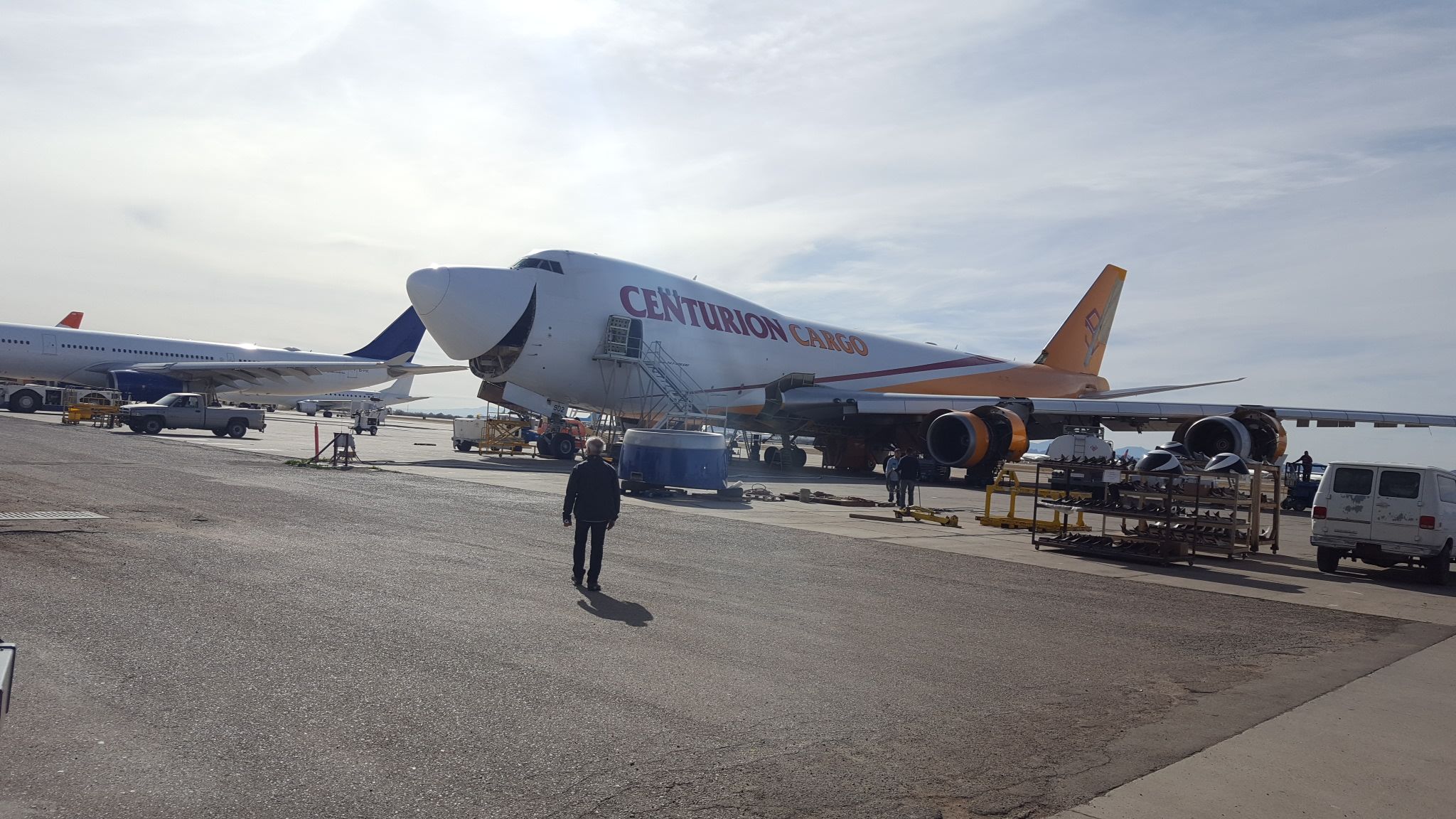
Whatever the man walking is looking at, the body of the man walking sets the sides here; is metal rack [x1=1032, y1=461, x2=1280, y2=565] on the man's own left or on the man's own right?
on the man's own right

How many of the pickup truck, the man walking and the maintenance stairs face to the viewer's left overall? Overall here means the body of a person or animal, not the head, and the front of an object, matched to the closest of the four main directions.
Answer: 1

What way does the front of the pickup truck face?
to the viewer's left

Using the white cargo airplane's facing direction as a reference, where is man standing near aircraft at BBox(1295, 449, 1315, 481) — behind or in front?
behind

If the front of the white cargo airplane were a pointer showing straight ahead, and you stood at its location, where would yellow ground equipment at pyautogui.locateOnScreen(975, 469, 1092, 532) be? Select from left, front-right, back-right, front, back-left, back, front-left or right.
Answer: left

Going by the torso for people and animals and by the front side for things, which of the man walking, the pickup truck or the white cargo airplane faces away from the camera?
the man walking

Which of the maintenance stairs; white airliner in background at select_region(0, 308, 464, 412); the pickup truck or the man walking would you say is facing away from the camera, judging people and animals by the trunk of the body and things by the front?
the man walking

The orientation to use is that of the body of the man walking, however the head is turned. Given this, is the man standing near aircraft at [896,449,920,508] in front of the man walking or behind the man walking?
in front

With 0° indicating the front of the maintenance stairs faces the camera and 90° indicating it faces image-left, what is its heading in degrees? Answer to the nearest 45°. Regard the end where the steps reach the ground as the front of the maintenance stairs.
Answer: approximately 270°

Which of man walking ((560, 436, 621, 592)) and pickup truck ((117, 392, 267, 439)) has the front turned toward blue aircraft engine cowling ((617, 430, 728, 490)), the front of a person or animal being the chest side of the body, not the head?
the man walking

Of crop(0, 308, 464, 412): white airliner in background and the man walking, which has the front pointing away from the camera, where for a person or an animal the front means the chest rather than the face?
the man walking

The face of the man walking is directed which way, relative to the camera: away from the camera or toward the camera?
away from the camera

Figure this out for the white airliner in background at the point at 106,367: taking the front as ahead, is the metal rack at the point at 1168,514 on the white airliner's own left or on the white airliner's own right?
on the white airliner's own left

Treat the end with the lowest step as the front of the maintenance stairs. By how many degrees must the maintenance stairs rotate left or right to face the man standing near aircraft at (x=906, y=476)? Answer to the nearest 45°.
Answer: approximately 45° to its right

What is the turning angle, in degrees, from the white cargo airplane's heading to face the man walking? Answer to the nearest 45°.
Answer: approximately 45° to its left

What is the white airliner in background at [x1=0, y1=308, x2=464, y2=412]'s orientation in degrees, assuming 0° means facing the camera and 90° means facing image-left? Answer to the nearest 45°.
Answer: approximately 45°
